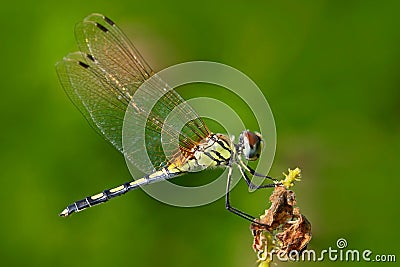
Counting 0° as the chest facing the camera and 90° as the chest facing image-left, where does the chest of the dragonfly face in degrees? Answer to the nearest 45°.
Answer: approximately 270°
